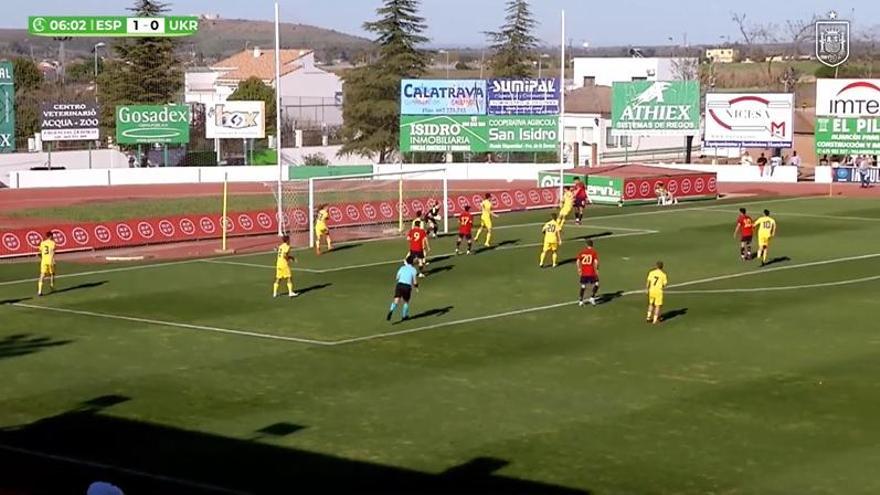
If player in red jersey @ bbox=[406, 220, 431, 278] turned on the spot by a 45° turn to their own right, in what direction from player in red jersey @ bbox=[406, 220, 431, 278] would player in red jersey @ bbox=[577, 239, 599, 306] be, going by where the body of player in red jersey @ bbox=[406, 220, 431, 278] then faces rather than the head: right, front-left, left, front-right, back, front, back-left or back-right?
right

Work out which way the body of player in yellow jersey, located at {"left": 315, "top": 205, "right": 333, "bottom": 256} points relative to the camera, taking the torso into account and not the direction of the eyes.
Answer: to the viewer's right

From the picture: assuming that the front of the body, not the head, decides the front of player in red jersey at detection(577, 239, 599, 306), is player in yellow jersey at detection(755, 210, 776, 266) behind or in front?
in front

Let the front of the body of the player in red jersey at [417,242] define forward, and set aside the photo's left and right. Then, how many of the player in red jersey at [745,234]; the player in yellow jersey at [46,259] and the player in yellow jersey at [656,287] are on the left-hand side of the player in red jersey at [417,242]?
1

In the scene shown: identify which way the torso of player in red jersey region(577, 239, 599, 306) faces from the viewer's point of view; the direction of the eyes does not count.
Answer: away from the camera

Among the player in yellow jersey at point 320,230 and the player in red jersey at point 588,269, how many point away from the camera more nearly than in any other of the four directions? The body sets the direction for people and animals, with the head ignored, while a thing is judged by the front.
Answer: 1

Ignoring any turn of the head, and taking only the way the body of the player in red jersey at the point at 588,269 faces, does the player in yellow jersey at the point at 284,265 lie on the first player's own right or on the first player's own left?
on the first player's own left

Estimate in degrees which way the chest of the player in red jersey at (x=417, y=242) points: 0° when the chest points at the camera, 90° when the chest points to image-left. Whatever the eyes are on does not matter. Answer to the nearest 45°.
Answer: approximately 180°

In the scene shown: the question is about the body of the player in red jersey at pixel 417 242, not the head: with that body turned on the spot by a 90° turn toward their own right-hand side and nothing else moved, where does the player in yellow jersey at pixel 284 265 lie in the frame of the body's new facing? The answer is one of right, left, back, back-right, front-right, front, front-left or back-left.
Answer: back-right

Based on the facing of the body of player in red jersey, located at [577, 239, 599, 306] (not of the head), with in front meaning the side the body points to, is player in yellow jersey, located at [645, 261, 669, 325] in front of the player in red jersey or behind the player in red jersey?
behind

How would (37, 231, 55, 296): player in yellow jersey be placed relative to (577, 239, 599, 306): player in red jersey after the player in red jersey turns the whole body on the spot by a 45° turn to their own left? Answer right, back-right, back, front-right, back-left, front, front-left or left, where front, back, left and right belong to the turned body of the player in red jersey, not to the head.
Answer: front-left
